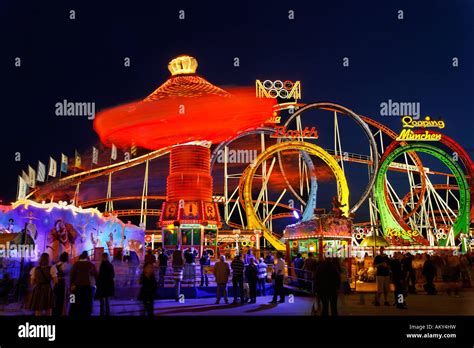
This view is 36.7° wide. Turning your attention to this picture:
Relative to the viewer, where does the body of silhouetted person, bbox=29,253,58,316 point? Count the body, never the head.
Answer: away from the camera

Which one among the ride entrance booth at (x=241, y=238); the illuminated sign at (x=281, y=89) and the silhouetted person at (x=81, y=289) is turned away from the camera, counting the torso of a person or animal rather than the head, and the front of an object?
the silhouetted person

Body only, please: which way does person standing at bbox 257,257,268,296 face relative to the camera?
away from the camera

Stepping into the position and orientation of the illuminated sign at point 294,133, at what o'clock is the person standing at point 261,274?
The person standing is roughly at 12 o'clock from the illuminated sign.

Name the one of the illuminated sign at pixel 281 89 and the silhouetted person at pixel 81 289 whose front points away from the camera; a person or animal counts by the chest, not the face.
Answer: the silhouetted person

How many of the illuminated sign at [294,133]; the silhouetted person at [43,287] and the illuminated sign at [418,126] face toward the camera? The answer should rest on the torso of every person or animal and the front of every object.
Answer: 2

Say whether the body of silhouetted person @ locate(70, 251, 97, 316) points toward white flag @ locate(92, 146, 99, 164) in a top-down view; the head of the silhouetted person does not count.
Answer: yes

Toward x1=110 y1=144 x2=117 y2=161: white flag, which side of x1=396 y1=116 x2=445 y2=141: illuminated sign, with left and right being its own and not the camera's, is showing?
right
